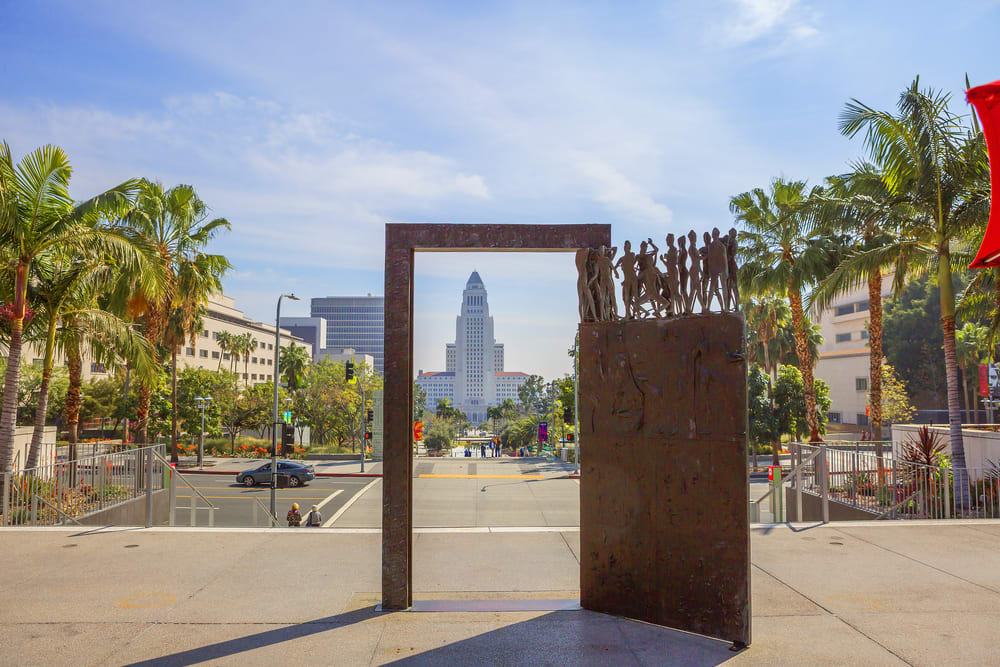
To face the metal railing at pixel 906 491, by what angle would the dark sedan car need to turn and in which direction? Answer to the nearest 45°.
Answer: approximately 135° to its left

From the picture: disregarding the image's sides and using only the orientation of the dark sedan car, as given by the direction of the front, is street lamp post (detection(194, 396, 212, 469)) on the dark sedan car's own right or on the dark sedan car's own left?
on the dark sedan car's own right

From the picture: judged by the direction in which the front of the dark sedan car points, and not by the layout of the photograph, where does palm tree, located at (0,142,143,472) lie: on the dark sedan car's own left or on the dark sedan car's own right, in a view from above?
on the dark sedan car's own left

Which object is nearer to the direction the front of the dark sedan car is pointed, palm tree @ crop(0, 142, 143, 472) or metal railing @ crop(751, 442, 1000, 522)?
the palm tree

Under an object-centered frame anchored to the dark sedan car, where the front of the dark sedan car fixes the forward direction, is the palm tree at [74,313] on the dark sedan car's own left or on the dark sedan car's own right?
on the dark sedan car's own left

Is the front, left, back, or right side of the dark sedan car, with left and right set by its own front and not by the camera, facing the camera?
left
